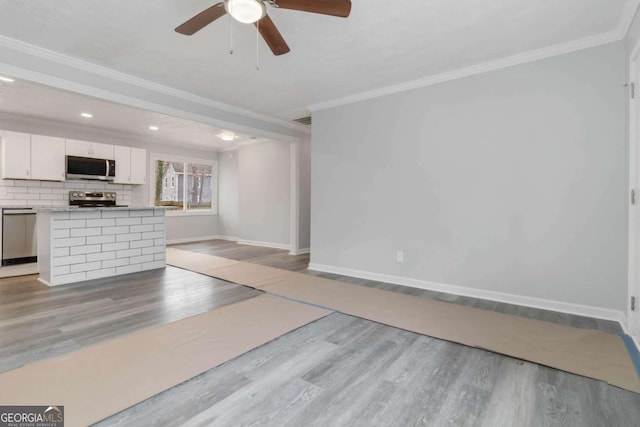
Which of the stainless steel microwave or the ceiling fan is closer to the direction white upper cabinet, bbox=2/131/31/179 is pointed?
the ceiling fan

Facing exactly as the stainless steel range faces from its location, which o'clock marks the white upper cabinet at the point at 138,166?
The white upper cabinet is roughly at 9 o'clock from the stainless steel range.

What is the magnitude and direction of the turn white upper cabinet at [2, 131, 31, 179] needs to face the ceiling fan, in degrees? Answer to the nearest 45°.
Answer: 0° — it already faces it

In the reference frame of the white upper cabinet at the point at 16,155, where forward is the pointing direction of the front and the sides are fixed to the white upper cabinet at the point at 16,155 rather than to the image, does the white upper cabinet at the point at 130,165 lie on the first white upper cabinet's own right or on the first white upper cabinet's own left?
on the first white upper cabinet's own left
